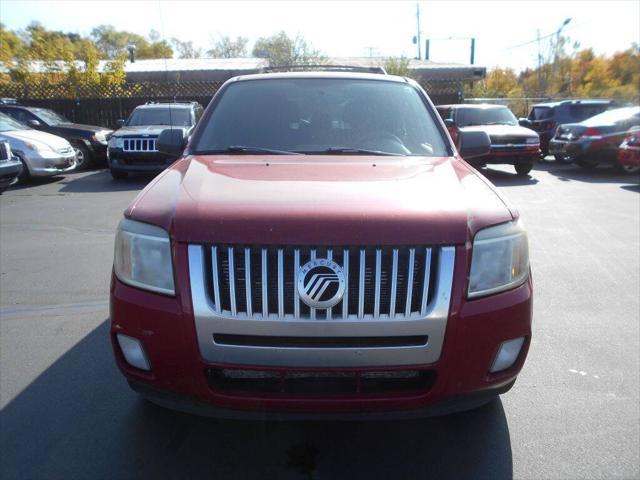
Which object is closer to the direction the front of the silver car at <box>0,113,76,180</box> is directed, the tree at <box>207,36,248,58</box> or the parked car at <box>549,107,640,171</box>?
the parked car

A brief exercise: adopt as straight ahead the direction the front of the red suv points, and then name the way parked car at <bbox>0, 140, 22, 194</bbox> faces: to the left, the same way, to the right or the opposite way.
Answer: to the left

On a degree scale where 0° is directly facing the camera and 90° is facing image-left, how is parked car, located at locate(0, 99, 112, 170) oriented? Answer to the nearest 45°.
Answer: approximately 315°

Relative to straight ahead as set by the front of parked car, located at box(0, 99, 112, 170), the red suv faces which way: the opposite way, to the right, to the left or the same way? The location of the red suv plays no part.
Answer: to the right

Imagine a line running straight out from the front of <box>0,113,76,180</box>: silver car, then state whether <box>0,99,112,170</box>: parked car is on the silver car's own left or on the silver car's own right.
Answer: on the silver car's own left

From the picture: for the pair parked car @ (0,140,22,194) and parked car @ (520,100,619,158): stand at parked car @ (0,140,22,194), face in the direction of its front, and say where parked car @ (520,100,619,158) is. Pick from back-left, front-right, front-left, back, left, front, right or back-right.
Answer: front-left

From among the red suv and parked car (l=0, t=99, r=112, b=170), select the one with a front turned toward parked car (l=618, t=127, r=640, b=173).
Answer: parked car (l=0, t=99, r=112, b=170)

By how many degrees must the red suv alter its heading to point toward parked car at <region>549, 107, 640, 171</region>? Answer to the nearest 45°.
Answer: approximately 135° to its left

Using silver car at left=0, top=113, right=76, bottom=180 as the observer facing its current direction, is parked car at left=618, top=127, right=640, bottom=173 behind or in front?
in front

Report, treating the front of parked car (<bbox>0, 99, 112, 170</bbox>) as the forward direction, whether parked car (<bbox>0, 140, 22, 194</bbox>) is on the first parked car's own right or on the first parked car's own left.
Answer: on the first parked car's own right

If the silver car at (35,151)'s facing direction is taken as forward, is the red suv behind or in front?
in front

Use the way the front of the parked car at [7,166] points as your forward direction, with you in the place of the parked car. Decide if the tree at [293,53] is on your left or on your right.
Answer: on your left

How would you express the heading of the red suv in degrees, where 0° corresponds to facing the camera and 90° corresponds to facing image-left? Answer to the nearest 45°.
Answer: approximately 0°

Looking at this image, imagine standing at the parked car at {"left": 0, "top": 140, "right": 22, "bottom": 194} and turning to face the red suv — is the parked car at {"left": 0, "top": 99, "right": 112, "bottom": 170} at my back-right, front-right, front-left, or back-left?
back-left

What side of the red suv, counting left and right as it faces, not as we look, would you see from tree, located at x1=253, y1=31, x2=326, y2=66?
back

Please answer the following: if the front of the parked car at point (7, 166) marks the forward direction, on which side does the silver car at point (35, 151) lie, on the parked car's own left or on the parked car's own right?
on the parked car's own left

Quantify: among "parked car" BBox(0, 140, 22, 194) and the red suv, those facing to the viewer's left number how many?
0

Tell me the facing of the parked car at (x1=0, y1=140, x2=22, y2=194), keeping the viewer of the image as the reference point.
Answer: facing the viewer and to the right of the viewer

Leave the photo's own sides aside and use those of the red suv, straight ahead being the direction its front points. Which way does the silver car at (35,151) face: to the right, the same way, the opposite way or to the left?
to the left

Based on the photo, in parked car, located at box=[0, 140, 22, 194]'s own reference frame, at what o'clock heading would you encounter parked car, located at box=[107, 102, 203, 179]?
parked car, located at box=[107, 102, 203, 179] is roughly at 10 o'clock from parked car, located at box=[0, 140, 22, 194].
